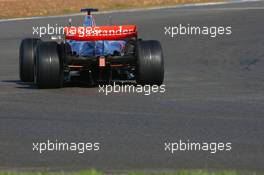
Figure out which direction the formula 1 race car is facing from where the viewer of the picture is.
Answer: facing away from the viewer
